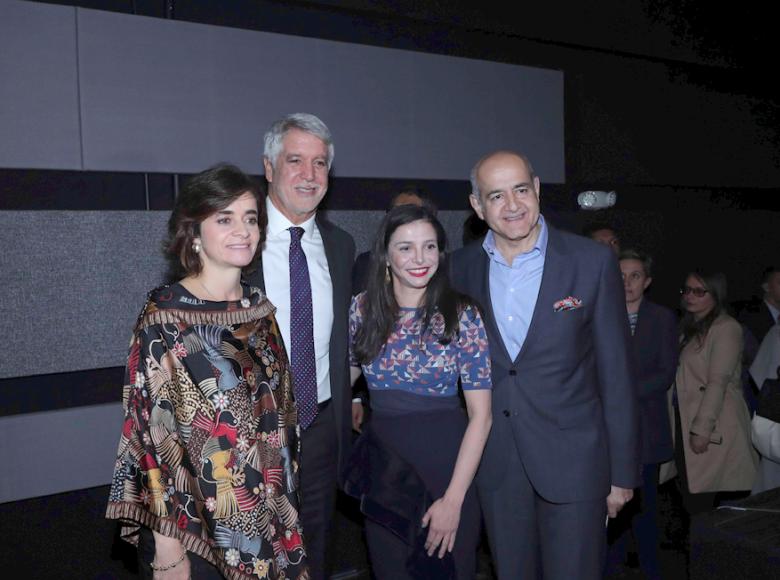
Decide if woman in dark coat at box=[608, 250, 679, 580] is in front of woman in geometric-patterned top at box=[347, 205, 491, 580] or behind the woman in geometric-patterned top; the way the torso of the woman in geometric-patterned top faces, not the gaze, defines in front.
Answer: behind

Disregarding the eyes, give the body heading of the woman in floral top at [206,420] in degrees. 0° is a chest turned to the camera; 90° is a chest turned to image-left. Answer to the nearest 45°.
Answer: approximately 315°

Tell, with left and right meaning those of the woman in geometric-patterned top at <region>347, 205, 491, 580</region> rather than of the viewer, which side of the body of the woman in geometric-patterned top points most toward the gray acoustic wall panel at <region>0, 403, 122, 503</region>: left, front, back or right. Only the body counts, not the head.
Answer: right

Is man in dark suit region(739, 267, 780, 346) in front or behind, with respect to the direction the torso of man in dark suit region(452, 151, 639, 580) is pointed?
behind

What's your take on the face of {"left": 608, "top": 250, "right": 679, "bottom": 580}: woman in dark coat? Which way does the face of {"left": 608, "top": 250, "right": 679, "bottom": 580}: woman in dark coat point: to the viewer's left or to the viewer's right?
to the viewer's left

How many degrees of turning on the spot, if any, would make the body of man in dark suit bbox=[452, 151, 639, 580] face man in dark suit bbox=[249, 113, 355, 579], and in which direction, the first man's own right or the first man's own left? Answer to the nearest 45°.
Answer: approximately 45° to the first man's own right

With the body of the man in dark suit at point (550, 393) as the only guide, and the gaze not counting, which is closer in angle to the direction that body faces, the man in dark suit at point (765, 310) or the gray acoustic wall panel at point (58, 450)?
the gray acoustic wall panel

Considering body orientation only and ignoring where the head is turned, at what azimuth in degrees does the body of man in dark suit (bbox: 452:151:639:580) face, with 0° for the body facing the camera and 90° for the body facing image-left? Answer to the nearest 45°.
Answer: approximately 45°
